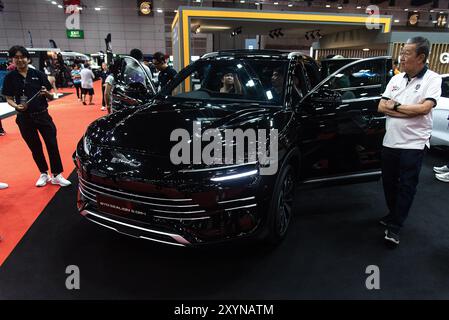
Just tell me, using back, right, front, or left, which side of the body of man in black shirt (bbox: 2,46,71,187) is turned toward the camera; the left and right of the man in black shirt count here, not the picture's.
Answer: front

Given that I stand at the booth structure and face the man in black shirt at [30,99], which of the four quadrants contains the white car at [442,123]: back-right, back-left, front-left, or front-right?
front-left

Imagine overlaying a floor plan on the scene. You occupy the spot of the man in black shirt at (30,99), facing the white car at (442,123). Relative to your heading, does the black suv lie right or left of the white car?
right

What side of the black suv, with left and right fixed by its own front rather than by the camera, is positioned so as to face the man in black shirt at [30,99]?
right

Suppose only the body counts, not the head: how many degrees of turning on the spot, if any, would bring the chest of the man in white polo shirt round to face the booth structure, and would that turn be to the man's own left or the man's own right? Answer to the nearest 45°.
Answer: approximately 90° to the man's own right

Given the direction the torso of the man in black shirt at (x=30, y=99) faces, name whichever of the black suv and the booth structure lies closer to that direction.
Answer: the black suv

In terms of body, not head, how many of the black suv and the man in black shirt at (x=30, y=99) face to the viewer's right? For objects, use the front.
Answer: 0

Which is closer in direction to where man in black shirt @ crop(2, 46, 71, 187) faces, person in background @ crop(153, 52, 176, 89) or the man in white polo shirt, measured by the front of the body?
the man in white polo shirt

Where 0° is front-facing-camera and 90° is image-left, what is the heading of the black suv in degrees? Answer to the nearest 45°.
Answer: approximately 45°

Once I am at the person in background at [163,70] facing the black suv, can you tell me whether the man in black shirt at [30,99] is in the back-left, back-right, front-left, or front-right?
front-right

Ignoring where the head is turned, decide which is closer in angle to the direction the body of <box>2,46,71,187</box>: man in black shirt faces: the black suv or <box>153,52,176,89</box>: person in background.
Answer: the black suv

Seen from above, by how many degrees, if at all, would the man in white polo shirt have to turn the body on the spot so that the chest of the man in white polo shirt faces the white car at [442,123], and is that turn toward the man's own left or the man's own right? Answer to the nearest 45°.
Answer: approximately 135° to the man's own right

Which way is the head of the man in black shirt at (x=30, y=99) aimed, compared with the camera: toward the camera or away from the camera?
toward the camera

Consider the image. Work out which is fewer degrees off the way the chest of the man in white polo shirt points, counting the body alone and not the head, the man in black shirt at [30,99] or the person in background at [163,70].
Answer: the man in black shirt
